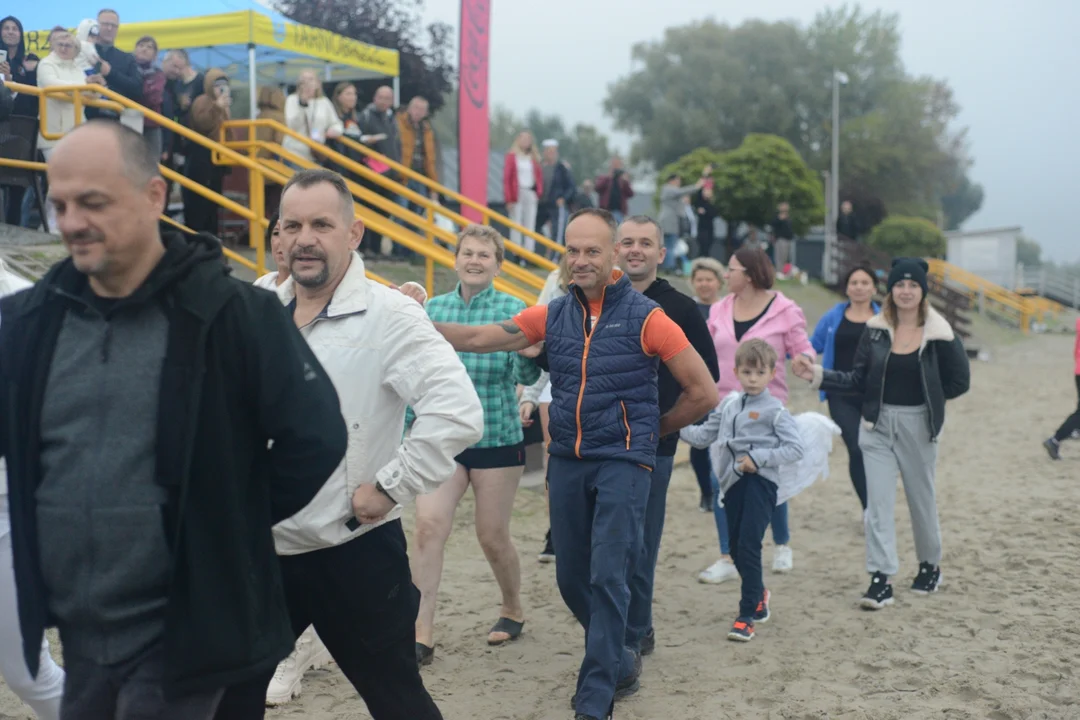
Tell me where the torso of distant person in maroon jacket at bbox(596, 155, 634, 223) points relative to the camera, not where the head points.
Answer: toward the camera

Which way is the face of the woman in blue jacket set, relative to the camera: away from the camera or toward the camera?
toward the camera

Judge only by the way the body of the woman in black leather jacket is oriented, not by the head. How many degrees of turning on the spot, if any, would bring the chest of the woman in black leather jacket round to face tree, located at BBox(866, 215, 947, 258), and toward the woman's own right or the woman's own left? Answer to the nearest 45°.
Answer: approximately 180°

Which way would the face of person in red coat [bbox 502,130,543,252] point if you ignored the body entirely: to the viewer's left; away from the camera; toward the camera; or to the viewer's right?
toward the camera

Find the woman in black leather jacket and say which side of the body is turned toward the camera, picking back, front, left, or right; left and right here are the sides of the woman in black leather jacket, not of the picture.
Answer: front

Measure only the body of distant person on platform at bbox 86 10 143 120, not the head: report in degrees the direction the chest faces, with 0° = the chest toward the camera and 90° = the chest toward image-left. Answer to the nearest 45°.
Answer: approximately 0°

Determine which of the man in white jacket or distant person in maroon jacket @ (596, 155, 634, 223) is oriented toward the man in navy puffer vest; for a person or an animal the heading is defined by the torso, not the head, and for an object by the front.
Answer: the distant person in maroon jacket

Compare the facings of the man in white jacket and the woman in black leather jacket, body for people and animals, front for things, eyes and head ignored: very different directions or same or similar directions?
same or similar directions

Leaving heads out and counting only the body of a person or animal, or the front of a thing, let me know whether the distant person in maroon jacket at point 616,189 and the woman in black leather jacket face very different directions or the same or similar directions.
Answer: same or similar directions

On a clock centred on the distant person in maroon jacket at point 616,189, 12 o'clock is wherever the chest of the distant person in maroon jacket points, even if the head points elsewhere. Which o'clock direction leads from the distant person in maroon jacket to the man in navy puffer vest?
The man in navy puffer vest is roughly at 12 o'clock from the distant person in maroon jacket.

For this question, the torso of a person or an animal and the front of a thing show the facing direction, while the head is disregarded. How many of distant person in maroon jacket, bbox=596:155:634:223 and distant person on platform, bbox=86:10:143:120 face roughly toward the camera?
2

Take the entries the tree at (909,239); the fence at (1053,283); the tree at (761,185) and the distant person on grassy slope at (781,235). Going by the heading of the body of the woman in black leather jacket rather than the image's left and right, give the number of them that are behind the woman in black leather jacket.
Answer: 4

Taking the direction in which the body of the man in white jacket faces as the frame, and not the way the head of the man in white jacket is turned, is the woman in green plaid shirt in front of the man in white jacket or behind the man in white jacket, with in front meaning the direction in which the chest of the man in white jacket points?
behind

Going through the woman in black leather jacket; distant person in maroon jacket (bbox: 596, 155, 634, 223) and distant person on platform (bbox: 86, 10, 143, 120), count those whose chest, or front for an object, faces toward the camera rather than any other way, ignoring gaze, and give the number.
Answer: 3

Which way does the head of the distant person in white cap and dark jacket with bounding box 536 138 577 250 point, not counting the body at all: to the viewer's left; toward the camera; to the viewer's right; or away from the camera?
toward the camera

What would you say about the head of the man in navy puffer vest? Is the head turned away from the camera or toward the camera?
toward the camera

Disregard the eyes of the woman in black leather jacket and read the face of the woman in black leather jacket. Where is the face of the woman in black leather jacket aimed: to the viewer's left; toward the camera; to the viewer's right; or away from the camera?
toward the camera

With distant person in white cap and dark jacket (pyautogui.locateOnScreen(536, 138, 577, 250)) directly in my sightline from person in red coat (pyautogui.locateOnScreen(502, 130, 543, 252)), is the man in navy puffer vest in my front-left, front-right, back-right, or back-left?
back-right

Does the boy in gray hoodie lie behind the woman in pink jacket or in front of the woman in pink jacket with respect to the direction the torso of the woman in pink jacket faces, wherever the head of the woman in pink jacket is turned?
in front
